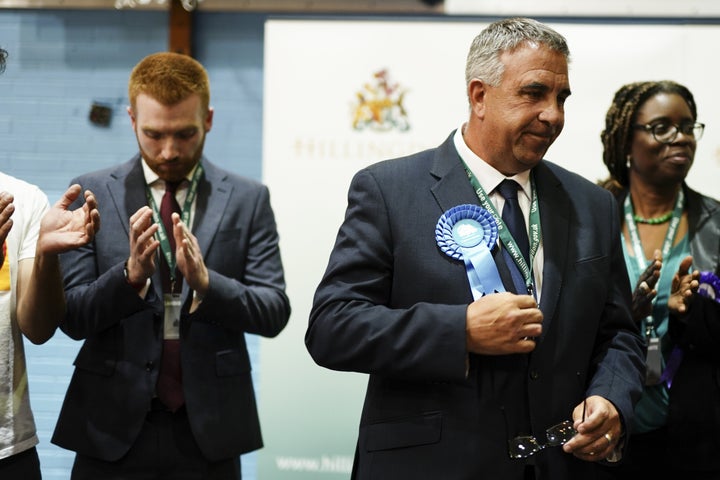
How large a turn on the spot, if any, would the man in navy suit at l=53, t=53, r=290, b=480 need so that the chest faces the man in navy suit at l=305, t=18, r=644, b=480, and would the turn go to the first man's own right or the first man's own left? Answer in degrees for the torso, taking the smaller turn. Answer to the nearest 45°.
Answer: approximately 45° to the first man's own left

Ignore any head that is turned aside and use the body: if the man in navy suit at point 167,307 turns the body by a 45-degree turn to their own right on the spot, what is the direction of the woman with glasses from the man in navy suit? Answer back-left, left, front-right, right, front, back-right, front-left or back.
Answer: back-left

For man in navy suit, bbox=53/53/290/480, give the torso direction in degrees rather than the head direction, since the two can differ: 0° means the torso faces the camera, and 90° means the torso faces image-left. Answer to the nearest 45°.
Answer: approximately 0°
